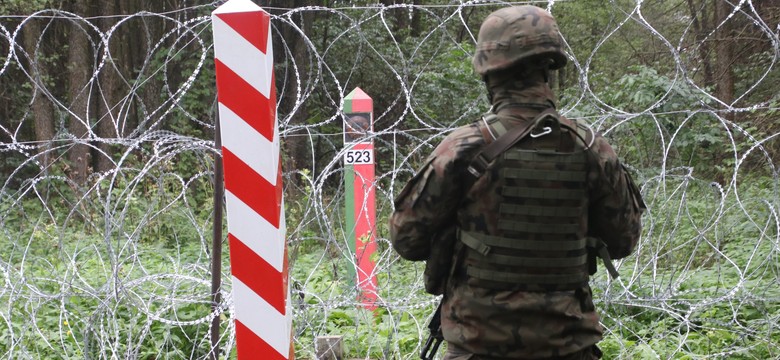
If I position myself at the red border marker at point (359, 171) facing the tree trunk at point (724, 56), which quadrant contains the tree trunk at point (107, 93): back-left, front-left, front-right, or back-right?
front-left

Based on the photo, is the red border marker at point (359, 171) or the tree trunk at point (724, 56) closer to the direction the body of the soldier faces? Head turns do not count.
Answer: the red border marker

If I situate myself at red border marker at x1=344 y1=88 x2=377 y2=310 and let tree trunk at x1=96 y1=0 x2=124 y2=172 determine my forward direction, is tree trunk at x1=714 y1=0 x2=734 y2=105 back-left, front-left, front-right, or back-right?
front-right

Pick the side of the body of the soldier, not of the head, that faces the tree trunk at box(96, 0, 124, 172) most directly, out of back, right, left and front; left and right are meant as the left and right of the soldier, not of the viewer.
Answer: front

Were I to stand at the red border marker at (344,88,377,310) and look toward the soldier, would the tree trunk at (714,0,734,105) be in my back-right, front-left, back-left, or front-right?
back-left

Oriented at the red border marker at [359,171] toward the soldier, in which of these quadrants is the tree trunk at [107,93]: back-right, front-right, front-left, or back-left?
back-right

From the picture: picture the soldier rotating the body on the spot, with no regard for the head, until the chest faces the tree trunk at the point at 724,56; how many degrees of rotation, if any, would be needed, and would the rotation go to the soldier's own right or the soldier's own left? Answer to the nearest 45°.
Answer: approximately 45° to the soldier's own right

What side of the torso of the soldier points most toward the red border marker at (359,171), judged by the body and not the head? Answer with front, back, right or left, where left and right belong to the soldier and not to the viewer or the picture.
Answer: front

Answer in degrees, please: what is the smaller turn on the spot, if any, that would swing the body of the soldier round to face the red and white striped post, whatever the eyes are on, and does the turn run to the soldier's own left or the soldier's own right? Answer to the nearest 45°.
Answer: approximately 45° to the soldier's own left

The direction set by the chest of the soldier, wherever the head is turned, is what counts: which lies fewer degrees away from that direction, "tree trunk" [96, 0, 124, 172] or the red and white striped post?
the tree trunk

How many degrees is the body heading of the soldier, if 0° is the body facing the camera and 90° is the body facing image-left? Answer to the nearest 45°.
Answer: approximately 135°
